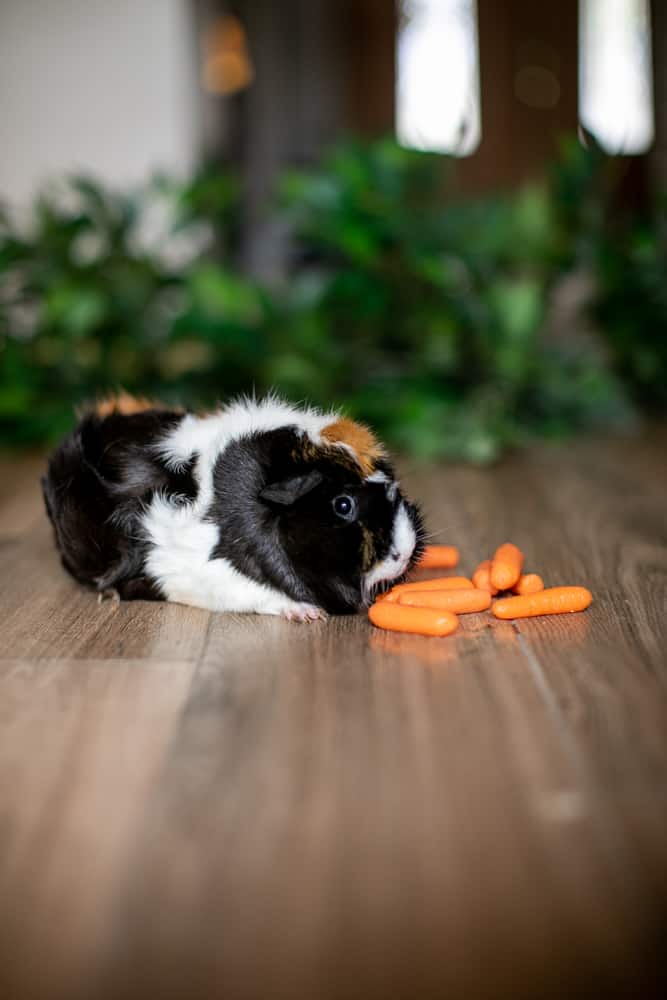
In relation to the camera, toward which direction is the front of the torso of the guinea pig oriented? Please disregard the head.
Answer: to the viewer's right

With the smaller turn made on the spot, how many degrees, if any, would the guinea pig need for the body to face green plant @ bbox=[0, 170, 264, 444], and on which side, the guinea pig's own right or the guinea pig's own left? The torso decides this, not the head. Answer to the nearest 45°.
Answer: approximately 90° to the guinea pig's own left

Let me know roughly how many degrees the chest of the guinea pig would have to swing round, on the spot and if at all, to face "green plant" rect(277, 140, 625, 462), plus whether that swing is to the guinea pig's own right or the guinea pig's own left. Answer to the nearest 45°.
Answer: approximately 90° to the guinea pig's own left
